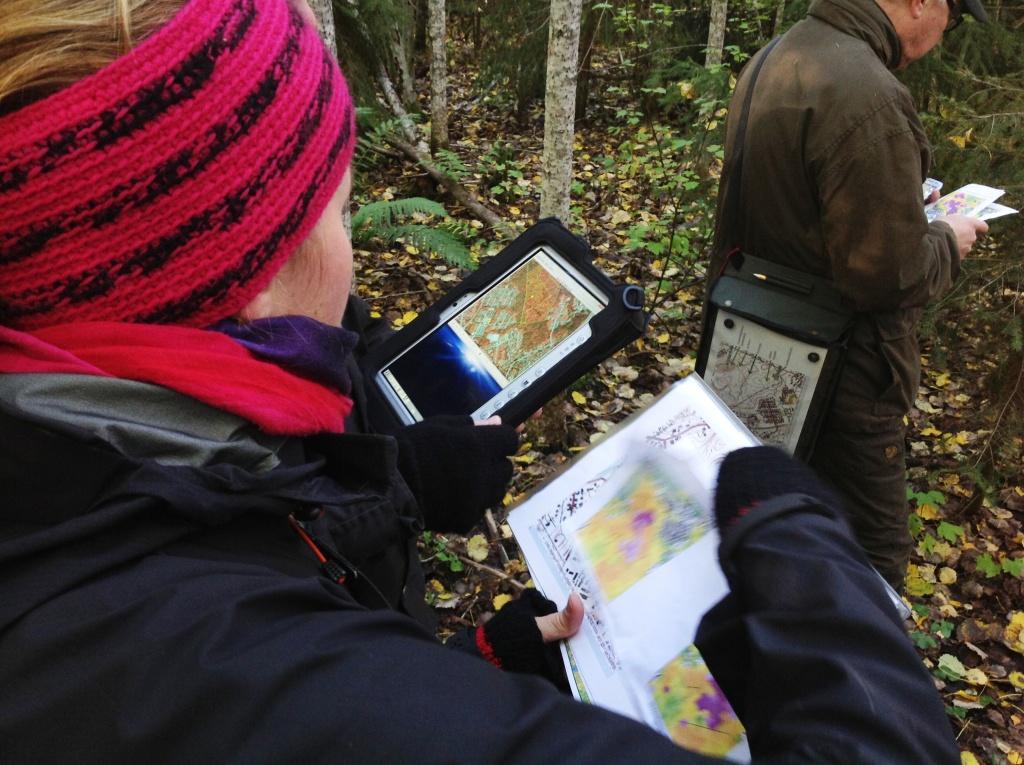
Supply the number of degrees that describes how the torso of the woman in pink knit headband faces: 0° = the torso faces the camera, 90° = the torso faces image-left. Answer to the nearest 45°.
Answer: approximately 225°

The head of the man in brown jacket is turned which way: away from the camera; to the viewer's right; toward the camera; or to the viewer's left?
to the viewer's right

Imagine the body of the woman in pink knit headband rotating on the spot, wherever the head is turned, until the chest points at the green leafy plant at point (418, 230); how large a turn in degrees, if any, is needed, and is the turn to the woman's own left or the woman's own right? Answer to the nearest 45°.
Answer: approximately 45° to the woman's own left

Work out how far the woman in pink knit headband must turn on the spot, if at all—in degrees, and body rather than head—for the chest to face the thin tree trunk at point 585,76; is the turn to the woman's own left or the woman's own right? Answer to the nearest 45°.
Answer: approximately 45° to the woman's own left

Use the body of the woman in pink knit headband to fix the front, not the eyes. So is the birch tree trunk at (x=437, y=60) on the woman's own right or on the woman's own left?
on the woman's own left

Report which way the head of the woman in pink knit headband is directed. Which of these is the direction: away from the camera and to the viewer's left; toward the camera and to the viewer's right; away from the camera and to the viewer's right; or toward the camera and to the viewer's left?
away from the camera and to the viewer's right

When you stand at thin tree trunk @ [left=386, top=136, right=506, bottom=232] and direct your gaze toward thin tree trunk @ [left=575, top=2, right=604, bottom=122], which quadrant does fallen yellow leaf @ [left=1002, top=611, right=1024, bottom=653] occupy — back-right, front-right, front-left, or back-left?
back-right

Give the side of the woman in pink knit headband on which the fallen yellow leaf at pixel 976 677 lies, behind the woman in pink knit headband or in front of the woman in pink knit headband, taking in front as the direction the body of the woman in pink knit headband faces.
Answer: in front

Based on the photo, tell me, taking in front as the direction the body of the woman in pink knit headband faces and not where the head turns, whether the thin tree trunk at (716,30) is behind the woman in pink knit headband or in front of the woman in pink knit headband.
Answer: in front

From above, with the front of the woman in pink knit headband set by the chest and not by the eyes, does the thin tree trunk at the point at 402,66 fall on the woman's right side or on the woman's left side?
on the woman's left side
